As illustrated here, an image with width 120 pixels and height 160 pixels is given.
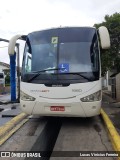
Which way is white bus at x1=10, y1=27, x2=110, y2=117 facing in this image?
toward the camera

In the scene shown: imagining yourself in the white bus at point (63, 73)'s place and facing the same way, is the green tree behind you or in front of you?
behind
